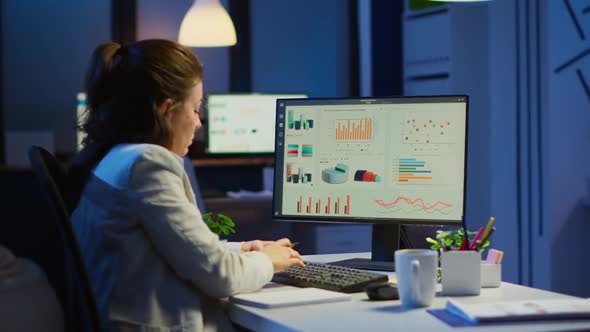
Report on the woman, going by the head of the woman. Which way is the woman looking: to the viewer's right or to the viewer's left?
to the viewer's right

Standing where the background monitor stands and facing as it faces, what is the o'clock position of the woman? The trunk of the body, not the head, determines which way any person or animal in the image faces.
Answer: The woman is roughly at 12 o'clock from the background monitor.

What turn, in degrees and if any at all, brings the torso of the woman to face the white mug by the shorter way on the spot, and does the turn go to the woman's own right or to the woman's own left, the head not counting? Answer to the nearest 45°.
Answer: approximately 45° to the woman's own right

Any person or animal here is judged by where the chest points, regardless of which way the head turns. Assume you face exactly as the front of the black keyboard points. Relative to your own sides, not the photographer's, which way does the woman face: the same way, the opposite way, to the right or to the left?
the opposite way

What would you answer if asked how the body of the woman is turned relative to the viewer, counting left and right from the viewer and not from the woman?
facing away from the viewer and to the right of the viewer

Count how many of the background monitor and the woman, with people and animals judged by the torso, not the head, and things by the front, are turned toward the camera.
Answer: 1

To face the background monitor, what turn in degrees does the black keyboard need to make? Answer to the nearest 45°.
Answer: approximately 135° to its right

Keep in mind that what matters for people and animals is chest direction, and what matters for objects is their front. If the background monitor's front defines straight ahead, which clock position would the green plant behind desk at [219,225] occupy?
The green plant behind desk is roughly at 12 o'clock from the background monitor.

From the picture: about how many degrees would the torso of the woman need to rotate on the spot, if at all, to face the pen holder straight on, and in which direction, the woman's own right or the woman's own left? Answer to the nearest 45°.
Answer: approximately 45° to the woman's own right

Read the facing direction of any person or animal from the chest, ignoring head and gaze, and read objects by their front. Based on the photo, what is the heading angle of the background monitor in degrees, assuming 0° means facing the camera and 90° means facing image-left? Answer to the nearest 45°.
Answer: approximately 0°
